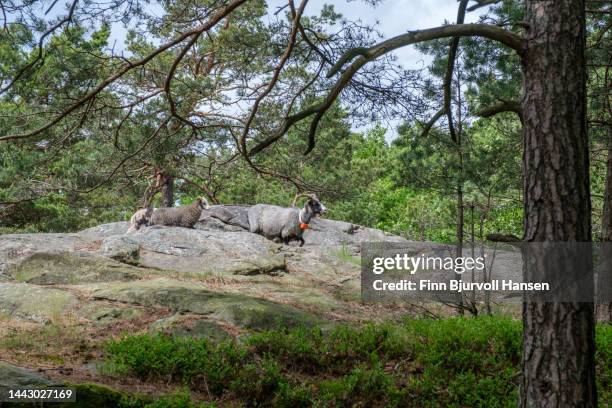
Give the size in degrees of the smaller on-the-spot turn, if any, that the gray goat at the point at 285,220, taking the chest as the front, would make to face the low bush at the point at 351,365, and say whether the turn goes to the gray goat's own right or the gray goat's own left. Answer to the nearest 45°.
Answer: approximately 90° to the gray goat's own right

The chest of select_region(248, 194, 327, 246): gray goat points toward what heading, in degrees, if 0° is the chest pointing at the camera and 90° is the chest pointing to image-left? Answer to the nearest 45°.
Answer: approximately 270°

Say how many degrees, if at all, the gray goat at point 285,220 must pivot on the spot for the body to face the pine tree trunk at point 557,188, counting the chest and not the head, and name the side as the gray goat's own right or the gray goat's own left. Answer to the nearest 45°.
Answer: approximately 90° to the gray goat's own right
